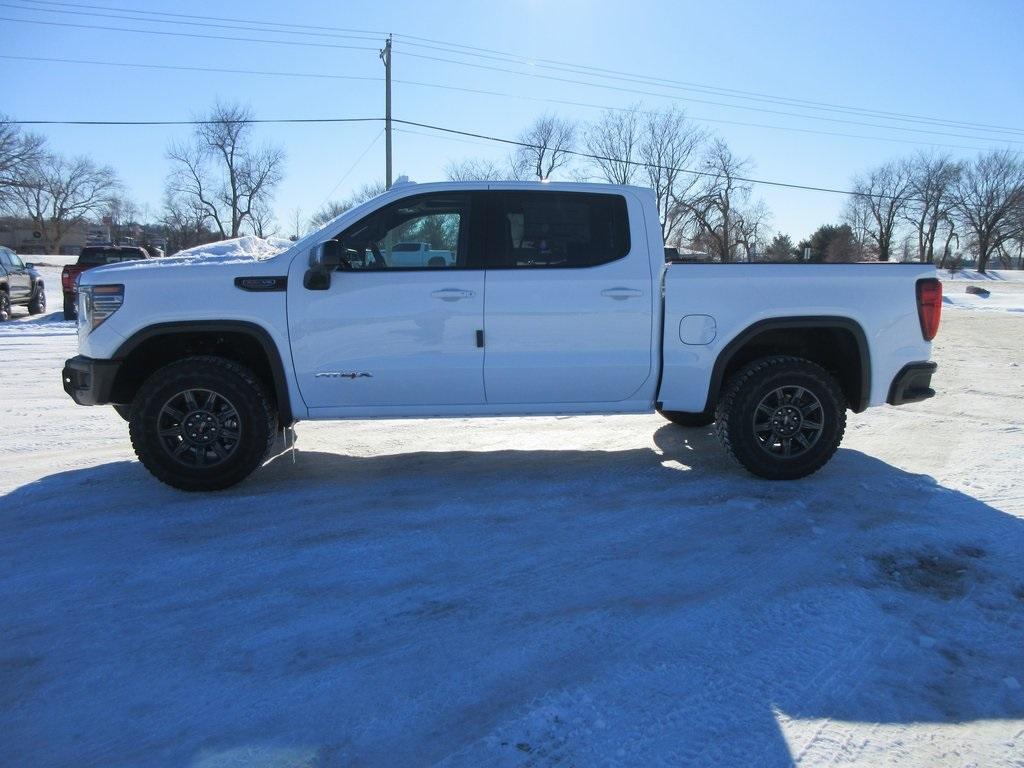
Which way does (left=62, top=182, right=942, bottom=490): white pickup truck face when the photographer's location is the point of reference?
facing to the left of the viewer

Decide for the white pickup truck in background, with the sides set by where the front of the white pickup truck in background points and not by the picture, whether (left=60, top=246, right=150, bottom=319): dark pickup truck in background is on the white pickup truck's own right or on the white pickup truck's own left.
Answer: on the white pickup truck's own left
